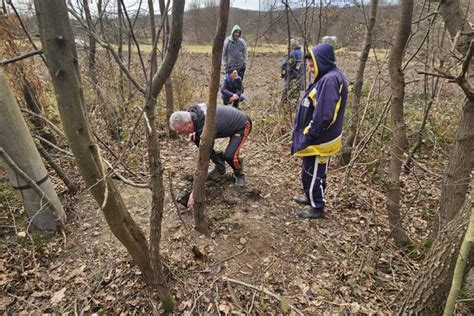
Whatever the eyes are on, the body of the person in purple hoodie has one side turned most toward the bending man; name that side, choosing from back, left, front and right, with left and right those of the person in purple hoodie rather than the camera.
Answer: front

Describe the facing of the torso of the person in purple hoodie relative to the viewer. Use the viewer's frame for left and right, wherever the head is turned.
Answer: facing to the left of the viewer

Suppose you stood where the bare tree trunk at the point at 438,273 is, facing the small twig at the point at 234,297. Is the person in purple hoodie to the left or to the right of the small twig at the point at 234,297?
right

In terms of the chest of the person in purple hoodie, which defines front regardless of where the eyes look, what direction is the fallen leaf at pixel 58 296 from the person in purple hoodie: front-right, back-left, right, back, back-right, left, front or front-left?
front-left

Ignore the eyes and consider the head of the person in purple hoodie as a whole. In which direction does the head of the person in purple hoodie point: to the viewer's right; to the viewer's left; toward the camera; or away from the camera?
to the viewer's left

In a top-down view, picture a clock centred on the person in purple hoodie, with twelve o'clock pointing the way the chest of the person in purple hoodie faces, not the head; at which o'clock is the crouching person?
The crouching person is roughly at 2 o'clock from the person in purple hoodie.

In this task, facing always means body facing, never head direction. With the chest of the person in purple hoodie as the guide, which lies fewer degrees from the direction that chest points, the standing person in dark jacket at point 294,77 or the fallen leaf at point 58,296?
the fallen leaf
